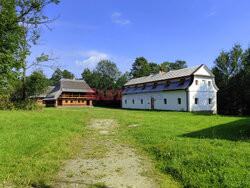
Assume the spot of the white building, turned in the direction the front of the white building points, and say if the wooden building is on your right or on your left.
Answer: on your right

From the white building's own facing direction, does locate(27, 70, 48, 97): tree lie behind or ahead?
ahead

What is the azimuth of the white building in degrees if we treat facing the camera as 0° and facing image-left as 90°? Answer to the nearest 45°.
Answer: approximately 45°

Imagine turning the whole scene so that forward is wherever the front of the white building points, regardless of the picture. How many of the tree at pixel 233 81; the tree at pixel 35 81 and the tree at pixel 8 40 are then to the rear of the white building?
1

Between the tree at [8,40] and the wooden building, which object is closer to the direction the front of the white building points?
the tree
